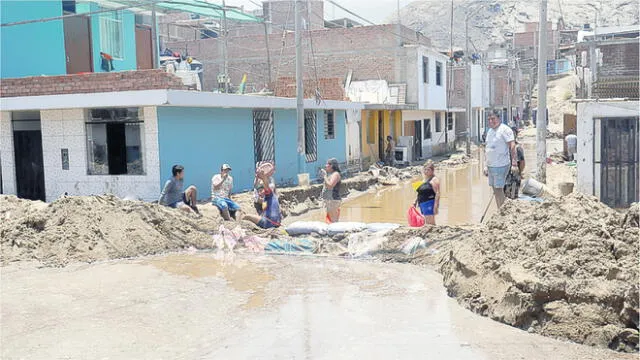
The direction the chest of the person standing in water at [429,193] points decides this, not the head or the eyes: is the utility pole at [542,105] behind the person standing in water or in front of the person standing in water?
behind

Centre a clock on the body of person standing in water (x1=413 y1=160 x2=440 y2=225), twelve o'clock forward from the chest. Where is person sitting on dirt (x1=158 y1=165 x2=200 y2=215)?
The person sitting on dirt is roughly at 2 o'clock from the person standing in water.

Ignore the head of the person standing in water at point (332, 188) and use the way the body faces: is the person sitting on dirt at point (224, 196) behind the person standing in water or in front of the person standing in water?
in front

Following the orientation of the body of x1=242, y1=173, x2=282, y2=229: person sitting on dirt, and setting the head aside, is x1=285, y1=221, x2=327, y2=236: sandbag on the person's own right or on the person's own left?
on the person's own left

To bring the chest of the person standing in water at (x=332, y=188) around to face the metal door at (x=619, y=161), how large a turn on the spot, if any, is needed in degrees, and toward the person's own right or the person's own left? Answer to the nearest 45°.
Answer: approximately 135° to the person's own right

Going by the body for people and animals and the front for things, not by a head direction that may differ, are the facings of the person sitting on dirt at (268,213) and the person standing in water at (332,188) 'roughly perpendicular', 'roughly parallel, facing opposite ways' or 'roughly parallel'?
roughly parallel

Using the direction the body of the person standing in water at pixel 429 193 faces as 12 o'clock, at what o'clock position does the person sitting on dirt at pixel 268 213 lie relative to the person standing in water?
The person sitting on dirt is roughly at 2 o'clock from the person standing in water.

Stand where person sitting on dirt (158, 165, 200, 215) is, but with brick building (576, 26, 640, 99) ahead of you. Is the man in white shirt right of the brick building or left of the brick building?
right

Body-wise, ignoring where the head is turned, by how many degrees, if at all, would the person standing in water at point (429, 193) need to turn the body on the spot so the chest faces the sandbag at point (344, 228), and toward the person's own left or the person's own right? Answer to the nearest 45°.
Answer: approximately 45° to the person's own right

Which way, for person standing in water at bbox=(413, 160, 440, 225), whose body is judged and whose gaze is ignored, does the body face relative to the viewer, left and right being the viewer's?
facing the viewer and to the left of the viewer

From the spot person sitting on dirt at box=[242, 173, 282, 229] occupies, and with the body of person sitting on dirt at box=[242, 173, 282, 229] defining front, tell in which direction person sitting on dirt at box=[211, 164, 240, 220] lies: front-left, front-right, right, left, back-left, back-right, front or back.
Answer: front-right

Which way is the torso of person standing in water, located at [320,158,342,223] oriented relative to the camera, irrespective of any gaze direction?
to the viewer's left

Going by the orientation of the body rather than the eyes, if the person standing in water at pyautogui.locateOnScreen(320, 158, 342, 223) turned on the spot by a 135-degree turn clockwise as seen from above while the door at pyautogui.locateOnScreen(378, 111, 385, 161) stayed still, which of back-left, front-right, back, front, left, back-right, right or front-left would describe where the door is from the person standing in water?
front-left
